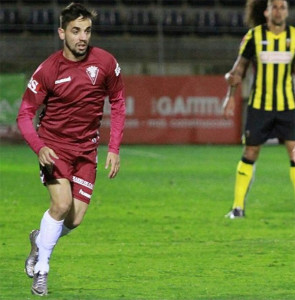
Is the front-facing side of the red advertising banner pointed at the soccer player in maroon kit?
yes

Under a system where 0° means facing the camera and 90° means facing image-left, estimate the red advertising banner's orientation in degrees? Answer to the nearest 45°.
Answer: approximately 0°

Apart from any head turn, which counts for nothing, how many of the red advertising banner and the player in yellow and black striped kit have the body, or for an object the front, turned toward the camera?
2

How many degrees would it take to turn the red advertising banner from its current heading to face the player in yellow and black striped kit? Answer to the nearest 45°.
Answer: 0° — it already faces them

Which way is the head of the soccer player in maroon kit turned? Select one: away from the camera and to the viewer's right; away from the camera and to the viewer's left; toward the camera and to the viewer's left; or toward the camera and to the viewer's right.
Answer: toward the camera and to the viewer's right

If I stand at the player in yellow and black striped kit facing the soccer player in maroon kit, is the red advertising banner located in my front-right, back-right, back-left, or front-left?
back-right

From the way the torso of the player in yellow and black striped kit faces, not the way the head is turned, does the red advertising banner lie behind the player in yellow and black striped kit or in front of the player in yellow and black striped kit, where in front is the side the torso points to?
behind

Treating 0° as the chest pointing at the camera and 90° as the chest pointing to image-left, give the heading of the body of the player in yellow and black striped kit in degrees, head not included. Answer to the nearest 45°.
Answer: approximately 0°
